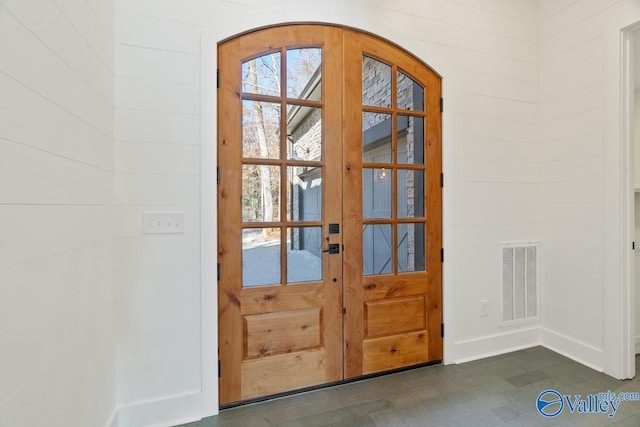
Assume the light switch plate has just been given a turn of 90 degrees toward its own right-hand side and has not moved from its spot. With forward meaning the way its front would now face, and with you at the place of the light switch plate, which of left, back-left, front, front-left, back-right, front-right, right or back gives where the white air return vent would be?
back

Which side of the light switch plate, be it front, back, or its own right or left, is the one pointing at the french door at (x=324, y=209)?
left

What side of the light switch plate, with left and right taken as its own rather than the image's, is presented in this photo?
front
